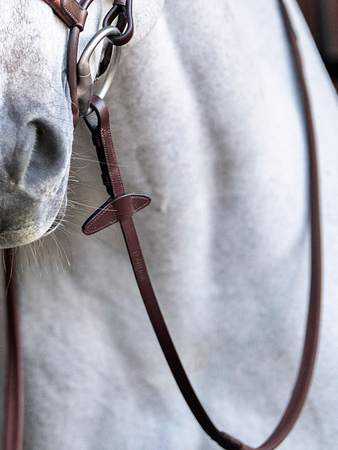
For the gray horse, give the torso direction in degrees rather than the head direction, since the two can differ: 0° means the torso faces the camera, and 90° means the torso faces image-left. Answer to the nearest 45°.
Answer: approximately 45°
